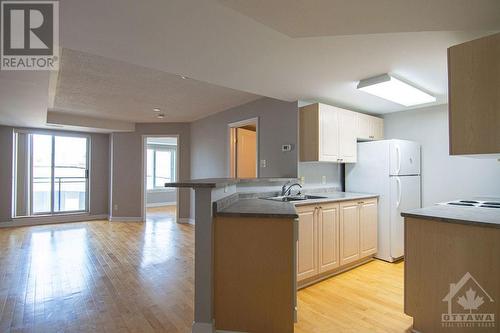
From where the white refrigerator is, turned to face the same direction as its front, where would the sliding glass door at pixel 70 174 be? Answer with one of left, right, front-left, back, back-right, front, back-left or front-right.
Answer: back-right

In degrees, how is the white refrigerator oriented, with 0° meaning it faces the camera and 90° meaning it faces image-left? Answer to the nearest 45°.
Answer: approximately 315°

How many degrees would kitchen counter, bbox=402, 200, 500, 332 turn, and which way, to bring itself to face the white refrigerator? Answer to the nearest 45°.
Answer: approximately 45° to its right

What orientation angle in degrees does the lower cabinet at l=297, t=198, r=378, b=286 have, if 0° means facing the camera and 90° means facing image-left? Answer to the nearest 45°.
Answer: approximately 315°

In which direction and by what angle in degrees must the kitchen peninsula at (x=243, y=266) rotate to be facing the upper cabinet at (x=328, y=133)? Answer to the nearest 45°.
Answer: approximately 90° to its left

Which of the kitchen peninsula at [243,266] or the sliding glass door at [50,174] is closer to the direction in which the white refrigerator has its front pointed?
the kitchen peninsula

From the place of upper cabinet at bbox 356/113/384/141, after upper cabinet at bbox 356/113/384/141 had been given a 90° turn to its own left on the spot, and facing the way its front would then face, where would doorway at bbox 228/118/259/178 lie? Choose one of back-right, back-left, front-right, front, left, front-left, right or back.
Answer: back-left

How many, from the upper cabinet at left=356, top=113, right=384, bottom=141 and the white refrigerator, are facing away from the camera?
0
